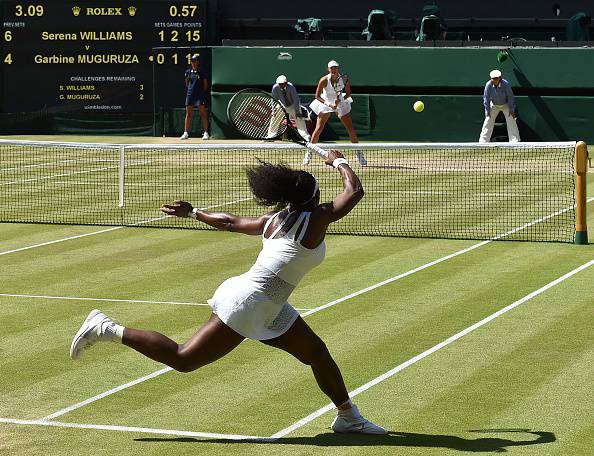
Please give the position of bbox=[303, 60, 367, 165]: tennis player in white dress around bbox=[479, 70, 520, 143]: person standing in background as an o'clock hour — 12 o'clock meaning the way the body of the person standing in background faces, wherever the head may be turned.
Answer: The tennis player in white dress is roughly at 2 o'clock from the person standing in background.

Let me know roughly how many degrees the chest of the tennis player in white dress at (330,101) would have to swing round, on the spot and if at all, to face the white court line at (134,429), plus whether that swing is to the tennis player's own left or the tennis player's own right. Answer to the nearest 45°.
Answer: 0° — they already face it

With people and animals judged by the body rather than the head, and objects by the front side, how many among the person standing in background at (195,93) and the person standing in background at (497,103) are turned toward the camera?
2

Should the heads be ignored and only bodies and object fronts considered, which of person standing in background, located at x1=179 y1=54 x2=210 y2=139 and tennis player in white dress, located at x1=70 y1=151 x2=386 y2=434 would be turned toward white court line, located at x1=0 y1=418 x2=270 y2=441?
the person standing in background

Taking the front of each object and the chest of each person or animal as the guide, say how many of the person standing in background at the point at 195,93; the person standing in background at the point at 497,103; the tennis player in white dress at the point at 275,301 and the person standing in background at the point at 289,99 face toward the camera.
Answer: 3

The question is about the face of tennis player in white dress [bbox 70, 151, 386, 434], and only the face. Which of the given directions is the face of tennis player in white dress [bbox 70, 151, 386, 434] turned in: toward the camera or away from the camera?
away from the camera

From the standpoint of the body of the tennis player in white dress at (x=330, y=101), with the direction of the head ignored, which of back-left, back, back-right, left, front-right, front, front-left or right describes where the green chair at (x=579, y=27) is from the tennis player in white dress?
back-left

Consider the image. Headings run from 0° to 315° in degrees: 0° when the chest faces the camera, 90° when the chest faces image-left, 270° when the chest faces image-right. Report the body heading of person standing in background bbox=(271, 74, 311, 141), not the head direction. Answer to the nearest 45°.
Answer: approximately 0°

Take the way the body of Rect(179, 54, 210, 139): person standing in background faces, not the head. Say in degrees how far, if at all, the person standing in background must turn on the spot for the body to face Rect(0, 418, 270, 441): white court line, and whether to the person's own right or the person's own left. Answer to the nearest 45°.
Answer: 0° — they already face it
